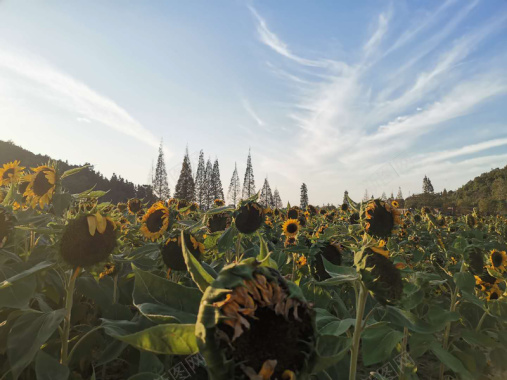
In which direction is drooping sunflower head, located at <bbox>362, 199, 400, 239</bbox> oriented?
toward the camera

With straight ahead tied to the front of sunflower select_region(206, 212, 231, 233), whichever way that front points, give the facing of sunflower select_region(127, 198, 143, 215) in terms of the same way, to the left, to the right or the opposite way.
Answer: the same way

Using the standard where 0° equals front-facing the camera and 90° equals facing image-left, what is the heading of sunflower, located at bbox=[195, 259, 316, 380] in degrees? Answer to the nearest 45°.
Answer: approximately 315°

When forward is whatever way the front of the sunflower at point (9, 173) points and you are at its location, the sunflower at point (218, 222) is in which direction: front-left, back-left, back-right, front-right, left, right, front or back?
front-left

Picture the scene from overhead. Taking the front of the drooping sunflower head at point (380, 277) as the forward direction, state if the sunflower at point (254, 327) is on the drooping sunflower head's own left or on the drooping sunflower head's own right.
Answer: on the drooping sunflower head's own right

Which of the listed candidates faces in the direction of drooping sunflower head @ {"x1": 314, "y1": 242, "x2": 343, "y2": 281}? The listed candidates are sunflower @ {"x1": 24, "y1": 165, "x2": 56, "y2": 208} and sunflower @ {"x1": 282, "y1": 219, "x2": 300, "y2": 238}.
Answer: sunflower @ {"x1": 282, "y1": 219, "x2": 300, "y2": 238}

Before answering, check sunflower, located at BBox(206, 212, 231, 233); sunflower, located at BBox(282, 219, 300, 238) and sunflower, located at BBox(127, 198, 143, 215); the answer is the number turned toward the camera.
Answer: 3

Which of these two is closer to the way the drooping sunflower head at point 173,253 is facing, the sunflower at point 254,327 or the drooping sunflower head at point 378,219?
the sunflower

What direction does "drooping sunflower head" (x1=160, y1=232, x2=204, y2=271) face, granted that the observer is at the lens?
facing the viewer

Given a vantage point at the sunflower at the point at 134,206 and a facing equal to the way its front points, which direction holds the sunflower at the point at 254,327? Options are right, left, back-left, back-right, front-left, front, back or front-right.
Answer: front

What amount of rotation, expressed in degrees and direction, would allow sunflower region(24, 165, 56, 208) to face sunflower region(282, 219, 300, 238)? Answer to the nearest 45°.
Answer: approximately 135° to its left

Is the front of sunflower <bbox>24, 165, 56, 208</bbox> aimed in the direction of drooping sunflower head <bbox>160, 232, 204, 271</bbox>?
no

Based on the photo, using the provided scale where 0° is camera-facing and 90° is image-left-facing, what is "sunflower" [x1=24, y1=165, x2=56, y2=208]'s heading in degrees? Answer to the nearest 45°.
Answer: approximately 45°

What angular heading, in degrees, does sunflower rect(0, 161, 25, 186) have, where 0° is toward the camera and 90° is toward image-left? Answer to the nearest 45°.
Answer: approximately 0°

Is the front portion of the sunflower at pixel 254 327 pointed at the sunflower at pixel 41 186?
no

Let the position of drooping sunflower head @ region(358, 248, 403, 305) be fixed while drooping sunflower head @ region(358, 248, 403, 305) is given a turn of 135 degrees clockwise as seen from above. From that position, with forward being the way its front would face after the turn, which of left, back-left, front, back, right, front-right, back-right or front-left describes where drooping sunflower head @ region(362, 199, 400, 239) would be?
right

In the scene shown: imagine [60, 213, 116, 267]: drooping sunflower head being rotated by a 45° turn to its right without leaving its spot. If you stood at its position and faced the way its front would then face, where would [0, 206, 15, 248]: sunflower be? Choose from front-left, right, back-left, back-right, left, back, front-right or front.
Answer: right

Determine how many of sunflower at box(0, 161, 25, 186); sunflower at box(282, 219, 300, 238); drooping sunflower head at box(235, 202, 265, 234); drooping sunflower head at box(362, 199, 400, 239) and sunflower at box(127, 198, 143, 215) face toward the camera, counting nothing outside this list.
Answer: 5

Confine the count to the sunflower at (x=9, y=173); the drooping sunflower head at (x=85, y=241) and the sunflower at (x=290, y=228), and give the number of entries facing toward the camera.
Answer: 3

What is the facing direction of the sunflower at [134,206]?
toward the camera
